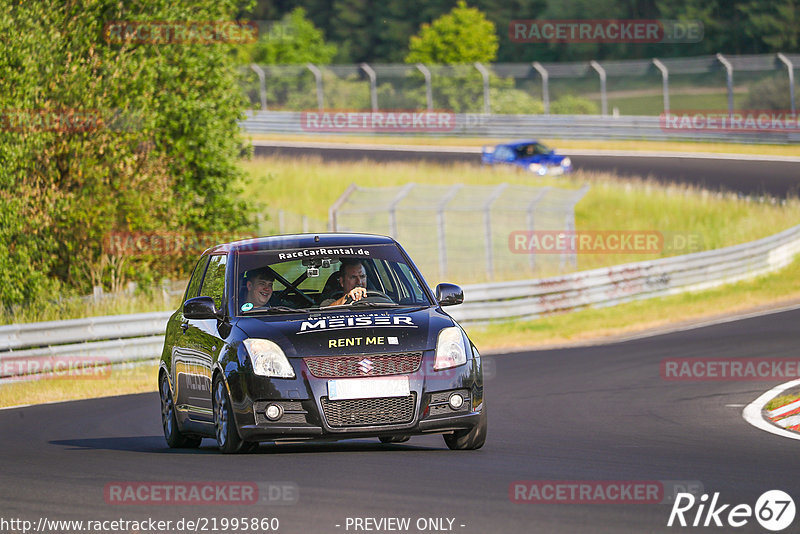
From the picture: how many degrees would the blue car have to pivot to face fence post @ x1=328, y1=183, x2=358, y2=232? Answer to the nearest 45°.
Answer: approximately 45° to its right

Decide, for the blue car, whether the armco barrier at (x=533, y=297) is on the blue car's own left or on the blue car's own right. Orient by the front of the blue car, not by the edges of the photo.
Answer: on the blue car's own right

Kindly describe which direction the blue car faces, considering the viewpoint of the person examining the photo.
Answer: facing the viewer and to the right of the viewer

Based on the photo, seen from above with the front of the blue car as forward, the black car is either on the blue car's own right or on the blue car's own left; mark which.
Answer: on the blue car's own right

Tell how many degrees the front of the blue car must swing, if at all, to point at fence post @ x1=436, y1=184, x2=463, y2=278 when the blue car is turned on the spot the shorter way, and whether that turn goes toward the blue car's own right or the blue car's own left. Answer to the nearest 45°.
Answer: approximately 45° to the blue car's own right

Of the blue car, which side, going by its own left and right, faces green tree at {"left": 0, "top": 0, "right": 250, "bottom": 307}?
right

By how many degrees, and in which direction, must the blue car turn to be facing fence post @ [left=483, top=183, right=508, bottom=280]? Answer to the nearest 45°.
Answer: approximately 45° to its right
